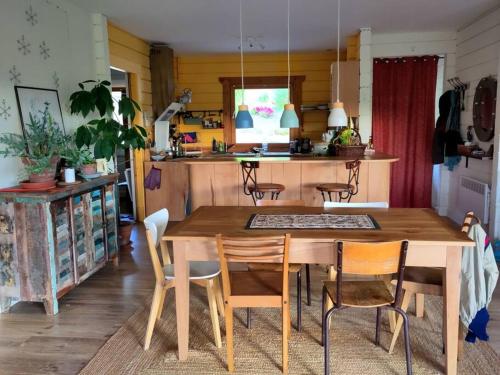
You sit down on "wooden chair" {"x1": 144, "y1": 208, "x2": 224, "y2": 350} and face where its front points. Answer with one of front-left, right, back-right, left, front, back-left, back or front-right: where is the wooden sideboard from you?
back-left

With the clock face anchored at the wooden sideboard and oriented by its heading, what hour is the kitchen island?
The kitchen island is roughly at 10 o'clock from the wooden sideboard.

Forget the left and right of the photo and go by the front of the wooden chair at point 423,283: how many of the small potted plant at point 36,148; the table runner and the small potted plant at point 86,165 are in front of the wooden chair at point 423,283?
3

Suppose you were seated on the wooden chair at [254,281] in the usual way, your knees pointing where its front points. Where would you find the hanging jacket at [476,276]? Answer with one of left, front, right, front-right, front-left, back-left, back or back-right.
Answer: right

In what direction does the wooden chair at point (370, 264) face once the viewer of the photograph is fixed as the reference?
facing away from the viewer

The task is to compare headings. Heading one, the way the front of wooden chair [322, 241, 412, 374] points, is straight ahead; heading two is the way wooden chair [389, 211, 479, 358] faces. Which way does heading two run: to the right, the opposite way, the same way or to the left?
to the left

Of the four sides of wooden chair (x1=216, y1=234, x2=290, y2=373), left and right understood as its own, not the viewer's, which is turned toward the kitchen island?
front

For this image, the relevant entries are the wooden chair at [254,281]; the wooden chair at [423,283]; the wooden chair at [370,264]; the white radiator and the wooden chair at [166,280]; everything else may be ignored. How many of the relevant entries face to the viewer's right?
1

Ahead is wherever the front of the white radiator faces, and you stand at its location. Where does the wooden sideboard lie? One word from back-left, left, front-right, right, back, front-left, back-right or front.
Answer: front

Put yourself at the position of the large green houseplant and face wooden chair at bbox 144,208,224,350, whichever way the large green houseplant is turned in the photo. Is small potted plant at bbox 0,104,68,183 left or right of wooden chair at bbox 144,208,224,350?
right

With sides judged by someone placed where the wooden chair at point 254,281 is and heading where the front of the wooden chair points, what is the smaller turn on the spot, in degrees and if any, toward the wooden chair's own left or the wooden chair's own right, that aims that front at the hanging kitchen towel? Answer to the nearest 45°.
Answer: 0° — it already faces it

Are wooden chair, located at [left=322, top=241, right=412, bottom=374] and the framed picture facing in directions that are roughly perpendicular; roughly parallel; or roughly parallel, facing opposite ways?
roughly perpendicular

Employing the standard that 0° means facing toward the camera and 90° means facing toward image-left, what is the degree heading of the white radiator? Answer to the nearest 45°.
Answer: approximately 45°

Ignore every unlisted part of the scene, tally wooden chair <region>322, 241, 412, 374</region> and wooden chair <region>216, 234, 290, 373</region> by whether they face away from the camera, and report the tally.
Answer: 2

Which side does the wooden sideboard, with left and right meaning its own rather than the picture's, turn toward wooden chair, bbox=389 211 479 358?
front

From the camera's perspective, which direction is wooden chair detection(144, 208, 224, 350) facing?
to the viewer's right

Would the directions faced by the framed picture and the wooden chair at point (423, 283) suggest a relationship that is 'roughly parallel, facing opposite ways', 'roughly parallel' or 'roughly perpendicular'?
roughly parallel, facing opposite ways

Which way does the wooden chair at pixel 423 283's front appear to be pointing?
to the viewer's left

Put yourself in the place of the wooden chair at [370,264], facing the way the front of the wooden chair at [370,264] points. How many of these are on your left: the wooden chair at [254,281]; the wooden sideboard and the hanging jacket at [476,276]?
2

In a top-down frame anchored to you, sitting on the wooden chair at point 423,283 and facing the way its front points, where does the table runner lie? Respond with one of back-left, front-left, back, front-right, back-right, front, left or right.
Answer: front

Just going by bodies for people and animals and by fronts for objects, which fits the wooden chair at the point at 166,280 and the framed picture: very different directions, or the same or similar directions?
same or similar directions

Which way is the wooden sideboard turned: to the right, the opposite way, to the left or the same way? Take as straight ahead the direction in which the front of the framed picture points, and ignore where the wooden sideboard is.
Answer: the same way
